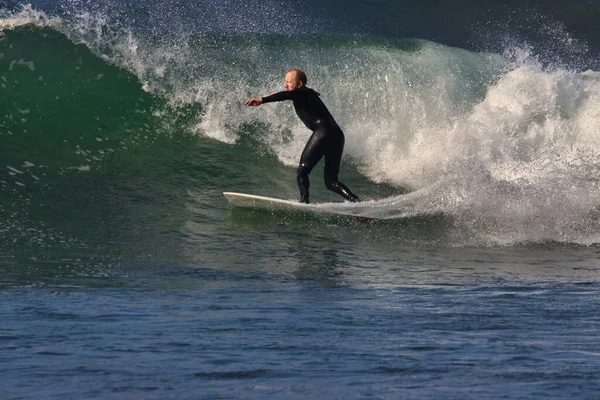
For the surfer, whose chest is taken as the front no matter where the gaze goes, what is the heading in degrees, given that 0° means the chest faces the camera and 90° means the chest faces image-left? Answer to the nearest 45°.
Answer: approximately 90°
